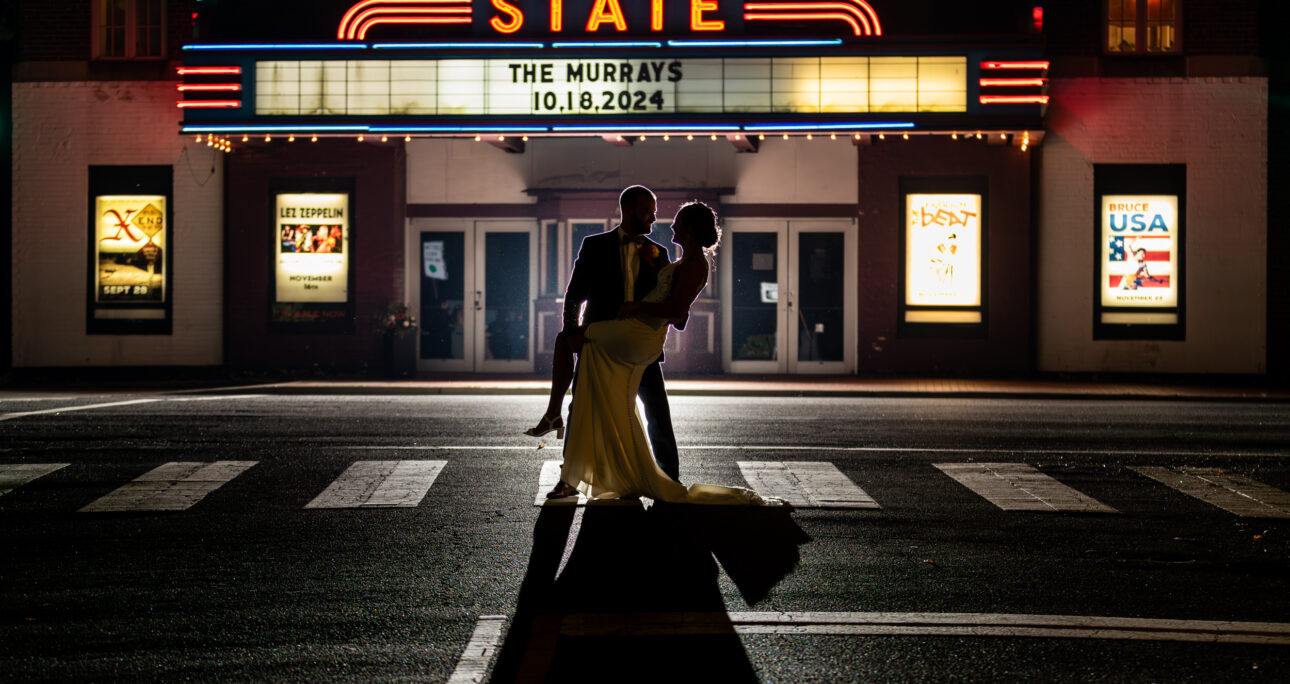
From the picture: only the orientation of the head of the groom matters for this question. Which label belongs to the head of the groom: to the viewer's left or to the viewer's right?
to the viewer's right

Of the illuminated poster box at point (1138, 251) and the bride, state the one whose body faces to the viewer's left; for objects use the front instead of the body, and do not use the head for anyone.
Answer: the bride

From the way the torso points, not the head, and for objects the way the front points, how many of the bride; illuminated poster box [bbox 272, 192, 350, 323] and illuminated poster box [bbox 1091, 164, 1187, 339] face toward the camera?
2

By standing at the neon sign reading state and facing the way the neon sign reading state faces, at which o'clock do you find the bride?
The bride is roughly at 12 o'clock from the neon sign reading state.

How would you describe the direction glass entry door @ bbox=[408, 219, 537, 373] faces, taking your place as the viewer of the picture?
facing the viewer

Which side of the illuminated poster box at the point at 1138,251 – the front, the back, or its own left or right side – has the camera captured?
front

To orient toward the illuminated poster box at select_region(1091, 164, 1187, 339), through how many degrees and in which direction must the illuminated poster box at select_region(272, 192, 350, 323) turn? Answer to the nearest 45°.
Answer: approximately 90° to its left

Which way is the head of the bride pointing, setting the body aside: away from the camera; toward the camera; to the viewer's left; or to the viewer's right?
to the viewer's left

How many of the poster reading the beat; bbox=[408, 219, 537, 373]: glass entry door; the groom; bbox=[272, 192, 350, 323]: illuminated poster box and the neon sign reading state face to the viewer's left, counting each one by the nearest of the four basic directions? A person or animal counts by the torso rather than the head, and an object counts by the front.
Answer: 0

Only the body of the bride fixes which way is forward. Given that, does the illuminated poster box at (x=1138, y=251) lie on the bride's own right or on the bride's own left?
on the bride's own right

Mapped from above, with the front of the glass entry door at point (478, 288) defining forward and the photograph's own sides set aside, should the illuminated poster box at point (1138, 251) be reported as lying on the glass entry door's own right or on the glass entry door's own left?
on the glass entry door's own left

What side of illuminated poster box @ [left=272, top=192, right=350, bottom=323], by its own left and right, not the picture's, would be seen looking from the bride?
front

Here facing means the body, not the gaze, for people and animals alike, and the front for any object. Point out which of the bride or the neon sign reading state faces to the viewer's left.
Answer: the bride

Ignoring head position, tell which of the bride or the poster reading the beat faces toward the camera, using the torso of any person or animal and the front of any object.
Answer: the poster reading the beat

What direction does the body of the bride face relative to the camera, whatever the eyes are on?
to the viewer's left

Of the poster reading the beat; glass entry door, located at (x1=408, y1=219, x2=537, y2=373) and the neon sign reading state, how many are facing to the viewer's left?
0
